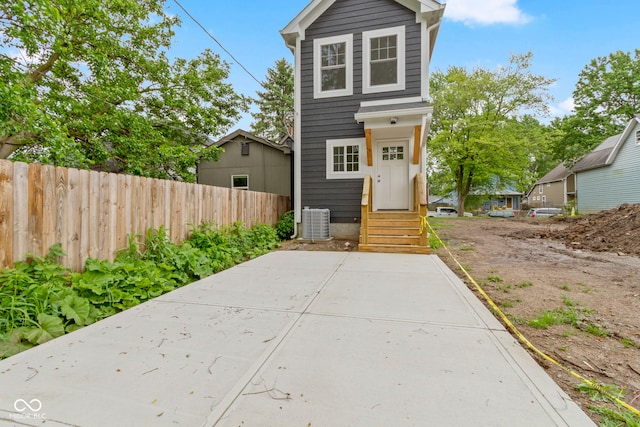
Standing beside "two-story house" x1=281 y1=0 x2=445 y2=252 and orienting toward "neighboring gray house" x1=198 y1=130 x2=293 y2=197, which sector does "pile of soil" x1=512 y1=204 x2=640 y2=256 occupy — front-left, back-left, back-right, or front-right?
back-right

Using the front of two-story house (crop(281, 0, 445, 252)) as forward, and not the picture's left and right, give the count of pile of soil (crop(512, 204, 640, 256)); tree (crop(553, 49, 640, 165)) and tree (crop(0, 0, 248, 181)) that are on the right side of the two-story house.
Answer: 1

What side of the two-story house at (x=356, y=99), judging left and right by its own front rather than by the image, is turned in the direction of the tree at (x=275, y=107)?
back

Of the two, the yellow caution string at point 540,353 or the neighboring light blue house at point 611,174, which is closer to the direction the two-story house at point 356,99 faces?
the yellow caution string

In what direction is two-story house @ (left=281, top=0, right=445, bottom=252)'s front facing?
toward the camera

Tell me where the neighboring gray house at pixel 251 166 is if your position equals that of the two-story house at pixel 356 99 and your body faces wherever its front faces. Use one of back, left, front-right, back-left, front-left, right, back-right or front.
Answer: back-right

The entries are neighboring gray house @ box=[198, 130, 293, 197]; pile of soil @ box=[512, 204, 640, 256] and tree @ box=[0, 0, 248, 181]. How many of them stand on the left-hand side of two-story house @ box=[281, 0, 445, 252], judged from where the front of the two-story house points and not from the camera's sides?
1

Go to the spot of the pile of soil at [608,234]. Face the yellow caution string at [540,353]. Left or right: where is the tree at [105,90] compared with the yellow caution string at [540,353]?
right

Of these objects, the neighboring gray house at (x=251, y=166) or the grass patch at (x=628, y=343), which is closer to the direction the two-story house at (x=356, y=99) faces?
the grass patch

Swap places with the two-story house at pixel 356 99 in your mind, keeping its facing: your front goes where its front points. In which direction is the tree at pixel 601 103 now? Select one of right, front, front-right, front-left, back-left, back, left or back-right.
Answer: back-left

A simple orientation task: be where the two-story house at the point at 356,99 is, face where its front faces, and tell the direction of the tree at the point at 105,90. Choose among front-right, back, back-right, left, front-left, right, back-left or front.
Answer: right

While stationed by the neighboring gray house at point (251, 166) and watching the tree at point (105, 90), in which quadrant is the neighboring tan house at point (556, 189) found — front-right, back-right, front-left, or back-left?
back-left
